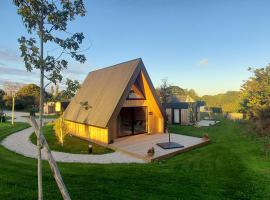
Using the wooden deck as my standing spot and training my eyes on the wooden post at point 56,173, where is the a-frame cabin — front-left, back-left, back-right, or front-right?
back-right

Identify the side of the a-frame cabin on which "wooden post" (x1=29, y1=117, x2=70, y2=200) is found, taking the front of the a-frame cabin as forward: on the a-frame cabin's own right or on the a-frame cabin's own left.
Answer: on the a-frame cabin's own right

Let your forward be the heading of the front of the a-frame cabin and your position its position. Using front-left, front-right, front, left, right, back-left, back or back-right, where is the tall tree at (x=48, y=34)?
front-right

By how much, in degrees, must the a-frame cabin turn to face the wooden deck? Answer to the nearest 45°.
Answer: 0° — it already faces it

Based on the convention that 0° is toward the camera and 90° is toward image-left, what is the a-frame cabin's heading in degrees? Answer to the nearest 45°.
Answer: approximately 315°

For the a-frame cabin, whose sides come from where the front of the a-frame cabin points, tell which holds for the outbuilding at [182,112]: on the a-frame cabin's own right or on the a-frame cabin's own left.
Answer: on the a-frame cabin's own left

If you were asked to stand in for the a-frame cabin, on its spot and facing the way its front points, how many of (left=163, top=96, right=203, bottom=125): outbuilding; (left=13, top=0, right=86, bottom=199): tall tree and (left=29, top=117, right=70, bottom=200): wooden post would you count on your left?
1

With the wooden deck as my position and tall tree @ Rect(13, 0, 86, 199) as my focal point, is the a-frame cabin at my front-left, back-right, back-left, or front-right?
back-right
